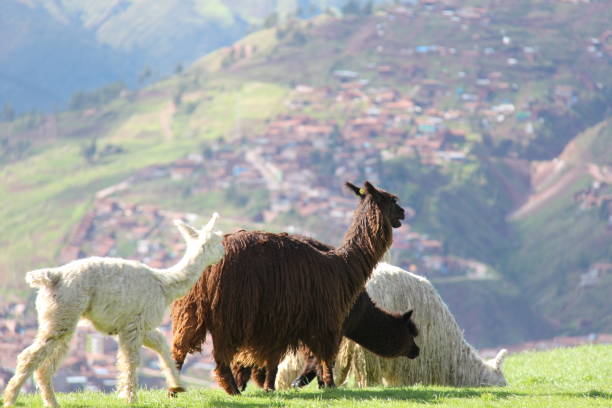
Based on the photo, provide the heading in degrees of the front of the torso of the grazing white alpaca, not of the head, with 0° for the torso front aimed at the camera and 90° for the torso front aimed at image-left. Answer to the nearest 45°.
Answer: approximately 270°

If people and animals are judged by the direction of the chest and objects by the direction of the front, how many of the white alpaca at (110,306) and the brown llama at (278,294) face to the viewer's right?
2

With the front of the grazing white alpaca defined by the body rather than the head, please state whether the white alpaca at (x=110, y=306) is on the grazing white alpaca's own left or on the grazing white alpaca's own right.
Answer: on the grazing white alpaca's own right

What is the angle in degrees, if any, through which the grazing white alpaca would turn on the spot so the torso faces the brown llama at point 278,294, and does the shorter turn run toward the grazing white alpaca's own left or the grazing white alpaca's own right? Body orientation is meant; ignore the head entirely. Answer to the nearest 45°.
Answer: approximately 135° to the grazing white alpaca's own right

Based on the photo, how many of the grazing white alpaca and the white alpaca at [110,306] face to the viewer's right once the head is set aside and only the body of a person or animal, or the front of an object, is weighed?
2

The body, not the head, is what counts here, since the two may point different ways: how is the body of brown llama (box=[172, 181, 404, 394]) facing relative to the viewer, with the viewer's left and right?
facing to the right of the viewer

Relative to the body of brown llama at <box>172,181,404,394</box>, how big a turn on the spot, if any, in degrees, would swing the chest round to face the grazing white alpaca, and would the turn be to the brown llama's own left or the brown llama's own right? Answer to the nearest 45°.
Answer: approximately 45° to the brown llama's own left

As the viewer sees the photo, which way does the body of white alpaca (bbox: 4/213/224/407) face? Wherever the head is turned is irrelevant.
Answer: to the viewer's right

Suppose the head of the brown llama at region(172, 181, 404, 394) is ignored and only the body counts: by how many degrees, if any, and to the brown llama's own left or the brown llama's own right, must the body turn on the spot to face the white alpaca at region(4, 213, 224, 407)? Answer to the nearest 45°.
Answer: approximately 135° to the brown llama's own right
